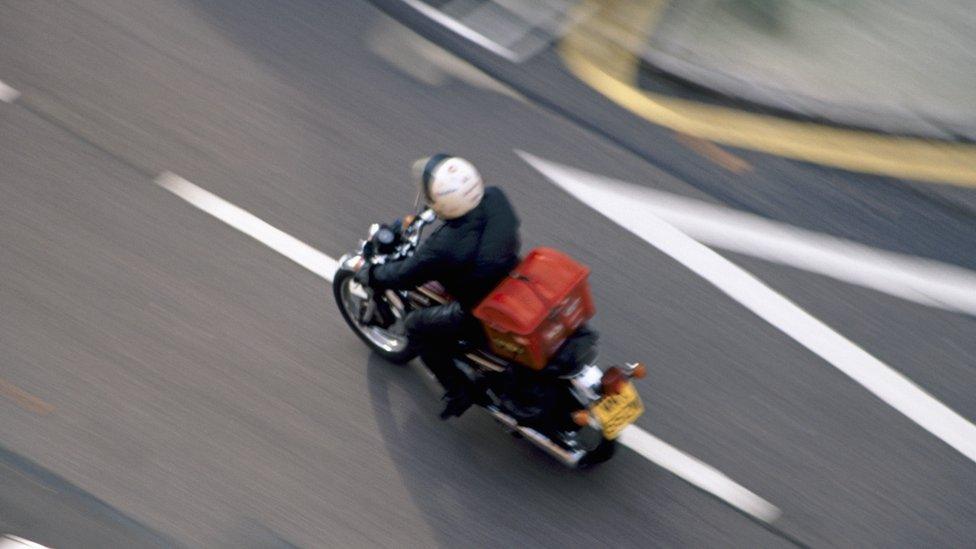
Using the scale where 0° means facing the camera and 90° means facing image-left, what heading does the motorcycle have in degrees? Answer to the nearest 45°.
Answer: approximately 135°

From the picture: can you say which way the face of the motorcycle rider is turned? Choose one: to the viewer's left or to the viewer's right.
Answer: to the viewer's left
